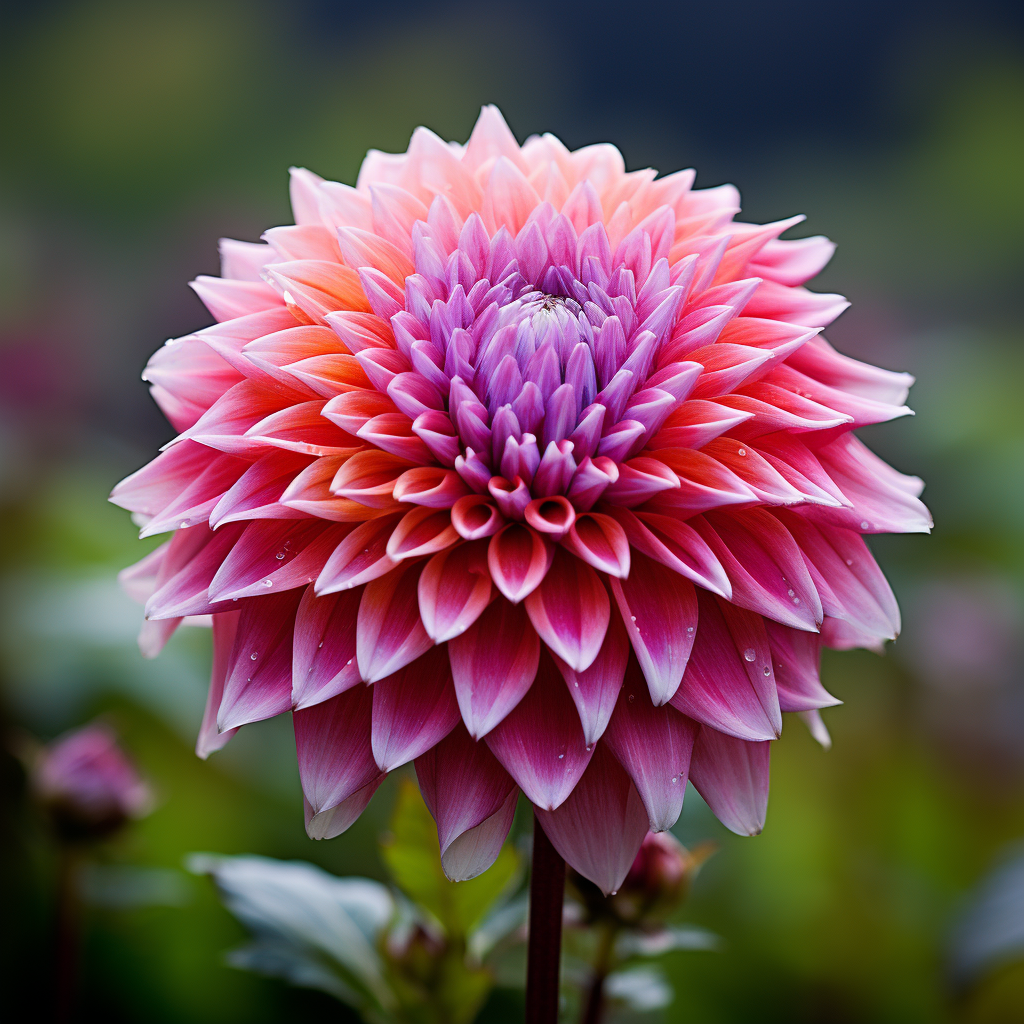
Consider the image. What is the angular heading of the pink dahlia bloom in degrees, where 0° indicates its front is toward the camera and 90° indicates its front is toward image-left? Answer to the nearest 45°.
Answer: approximately 0°
